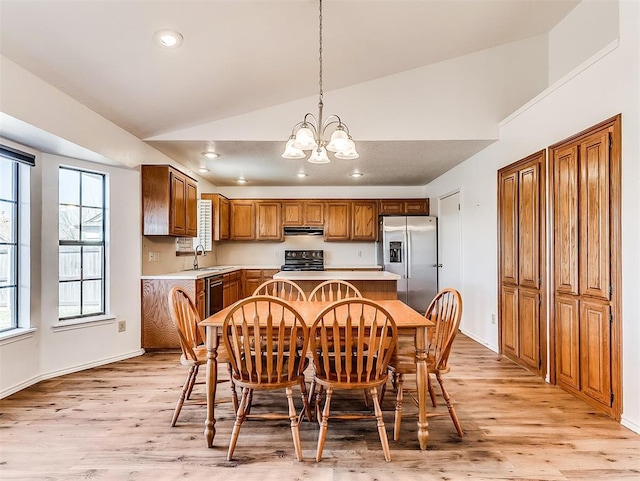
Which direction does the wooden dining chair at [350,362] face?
away from the camera

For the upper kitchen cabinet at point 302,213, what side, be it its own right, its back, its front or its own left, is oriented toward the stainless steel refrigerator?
left

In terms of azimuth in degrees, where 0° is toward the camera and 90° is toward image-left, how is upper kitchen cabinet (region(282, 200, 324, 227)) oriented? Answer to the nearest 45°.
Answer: approximately 0°

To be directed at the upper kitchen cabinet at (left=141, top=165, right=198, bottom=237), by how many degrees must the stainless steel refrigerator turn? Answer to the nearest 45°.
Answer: approximately 45° to its right

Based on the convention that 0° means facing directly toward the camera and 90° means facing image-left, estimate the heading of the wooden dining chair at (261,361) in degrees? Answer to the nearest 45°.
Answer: approximately 180°

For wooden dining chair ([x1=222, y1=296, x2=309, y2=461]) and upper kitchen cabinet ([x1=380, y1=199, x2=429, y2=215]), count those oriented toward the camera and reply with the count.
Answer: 1

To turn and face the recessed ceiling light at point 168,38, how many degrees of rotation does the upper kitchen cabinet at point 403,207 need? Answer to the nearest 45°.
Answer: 0° — it already faces it

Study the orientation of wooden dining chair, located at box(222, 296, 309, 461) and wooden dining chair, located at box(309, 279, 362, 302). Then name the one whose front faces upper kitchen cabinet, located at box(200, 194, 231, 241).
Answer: wooden dining chair, located at box(222, 296, 309, 461)

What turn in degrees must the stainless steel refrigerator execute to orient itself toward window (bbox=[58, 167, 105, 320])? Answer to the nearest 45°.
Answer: approximately 45° to its right
